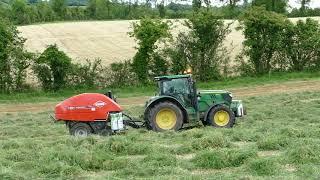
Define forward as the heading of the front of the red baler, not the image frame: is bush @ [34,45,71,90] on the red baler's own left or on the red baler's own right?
on the red baler's own left

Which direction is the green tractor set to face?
to the viewer's right

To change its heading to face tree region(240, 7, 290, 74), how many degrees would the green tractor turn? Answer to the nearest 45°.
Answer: approximately 90° to its left

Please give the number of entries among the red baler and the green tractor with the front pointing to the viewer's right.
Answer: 2

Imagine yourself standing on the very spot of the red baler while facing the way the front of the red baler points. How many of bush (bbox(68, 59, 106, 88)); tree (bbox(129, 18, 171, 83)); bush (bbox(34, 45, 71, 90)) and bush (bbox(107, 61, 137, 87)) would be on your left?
4

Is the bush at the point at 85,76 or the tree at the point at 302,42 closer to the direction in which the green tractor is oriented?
the tree

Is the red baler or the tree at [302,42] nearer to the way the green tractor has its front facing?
the tree

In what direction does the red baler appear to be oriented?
to the viewer's right

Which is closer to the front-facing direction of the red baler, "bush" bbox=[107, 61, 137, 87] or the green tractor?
the green tractor

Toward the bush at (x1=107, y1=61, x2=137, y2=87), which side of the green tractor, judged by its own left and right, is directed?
left

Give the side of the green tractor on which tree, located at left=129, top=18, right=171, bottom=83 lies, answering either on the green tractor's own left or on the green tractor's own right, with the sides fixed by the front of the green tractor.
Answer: on the green tractor's own left

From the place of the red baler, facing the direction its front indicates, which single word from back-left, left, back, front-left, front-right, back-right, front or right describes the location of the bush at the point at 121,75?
left

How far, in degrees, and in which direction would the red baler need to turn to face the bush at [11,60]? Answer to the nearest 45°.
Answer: approximately 90° to its left

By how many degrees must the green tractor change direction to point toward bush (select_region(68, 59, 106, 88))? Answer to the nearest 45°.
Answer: approximately 135° to its left
